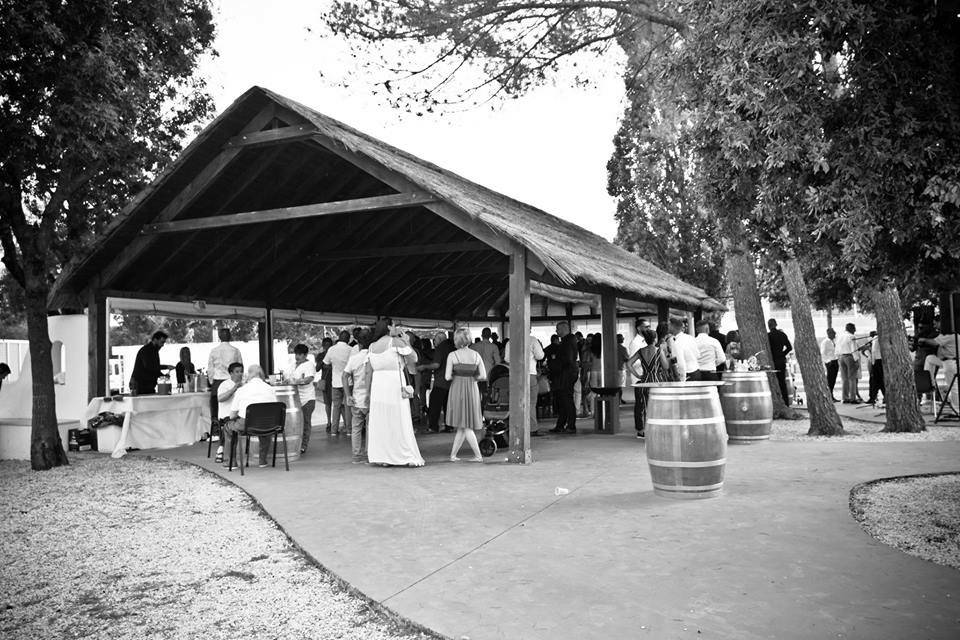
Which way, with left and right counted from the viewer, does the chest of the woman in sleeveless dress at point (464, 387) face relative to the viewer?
facing away from the viewer

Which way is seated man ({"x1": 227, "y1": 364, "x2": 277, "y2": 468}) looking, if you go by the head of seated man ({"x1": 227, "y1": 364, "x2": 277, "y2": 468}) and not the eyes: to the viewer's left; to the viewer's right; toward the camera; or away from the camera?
away from the camera

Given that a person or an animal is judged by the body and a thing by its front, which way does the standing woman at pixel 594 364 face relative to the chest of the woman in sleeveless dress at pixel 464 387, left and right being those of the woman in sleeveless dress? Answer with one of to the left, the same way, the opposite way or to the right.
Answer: the same way

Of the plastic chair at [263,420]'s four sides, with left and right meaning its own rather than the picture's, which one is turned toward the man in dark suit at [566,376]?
right

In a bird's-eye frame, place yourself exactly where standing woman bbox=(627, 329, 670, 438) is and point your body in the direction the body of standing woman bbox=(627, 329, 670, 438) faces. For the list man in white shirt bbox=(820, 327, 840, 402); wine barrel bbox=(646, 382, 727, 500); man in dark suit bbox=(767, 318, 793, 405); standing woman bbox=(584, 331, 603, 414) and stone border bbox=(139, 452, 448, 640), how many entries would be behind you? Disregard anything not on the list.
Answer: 2

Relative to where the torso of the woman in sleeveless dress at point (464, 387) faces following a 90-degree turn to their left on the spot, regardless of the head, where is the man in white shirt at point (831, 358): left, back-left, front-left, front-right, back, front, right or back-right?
back-right

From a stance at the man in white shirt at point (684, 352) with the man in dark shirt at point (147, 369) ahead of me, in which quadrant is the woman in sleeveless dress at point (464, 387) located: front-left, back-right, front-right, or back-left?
front-left

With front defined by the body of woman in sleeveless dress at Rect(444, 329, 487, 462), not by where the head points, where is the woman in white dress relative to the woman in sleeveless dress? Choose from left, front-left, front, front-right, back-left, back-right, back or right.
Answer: left

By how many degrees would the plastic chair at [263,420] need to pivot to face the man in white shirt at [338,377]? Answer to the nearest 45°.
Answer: approximately 45° to its right

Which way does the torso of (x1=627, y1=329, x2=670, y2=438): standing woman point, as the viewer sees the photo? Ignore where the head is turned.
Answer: away from the camera

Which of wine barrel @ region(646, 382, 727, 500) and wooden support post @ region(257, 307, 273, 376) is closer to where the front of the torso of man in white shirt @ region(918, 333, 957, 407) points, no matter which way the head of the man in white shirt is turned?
the wooden support post

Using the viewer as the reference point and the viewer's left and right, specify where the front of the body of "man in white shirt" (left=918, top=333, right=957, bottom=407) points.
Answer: facing to the left of the viewer

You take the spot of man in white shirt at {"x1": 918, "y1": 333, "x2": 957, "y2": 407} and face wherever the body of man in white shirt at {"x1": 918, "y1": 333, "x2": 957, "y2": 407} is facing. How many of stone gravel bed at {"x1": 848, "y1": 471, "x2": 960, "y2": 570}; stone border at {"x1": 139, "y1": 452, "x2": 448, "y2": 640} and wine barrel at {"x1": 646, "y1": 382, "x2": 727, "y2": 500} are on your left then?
3

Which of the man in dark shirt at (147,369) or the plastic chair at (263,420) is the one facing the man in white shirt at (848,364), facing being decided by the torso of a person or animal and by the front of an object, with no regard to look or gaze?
the man in dark shirt

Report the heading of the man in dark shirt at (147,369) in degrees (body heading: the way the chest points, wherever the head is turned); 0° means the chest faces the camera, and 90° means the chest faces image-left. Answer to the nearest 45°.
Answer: approximately 270°

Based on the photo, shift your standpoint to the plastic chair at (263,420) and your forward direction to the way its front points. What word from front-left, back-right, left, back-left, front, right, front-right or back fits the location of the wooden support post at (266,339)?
front-right

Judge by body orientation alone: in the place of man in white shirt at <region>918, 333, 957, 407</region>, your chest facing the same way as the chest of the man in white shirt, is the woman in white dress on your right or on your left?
on your left

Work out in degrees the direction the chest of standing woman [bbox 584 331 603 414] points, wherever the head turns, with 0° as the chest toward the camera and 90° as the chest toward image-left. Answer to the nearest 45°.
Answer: approximately 180°
